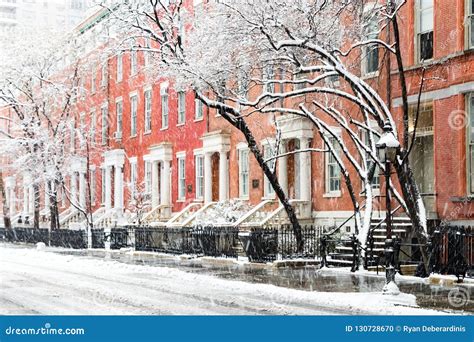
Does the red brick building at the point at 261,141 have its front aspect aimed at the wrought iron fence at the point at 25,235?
no

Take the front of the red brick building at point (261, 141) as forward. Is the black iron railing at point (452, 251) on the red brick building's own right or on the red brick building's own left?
on the red brick building's own left

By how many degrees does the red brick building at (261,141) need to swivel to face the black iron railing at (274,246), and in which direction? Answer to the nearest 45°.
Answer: approximately 45° to its left

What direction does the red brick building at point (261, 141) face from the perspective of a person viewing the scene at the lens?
facing the viewer and to the left of the viewer

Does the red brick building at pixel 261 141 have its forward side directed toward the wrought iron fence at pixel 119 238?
no

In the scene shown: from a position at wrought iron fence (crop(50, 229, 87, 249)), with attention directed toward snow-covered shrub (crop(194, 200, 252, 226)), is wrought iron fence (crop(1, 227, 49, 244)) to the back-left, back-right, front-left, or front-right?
back-left

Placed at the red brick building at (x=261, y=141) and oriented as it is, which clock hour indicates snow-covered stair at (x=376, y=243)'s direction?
The snow-covered stair is roughly at 10 o'clock from the red brick building.

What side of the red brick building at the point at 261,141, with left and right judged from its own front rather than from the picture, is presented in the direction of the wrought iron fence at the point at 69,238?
right

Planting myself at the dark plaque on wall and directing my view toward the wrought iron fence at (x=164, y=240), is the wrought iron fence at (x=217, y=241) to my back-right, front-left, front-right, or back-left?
front-left

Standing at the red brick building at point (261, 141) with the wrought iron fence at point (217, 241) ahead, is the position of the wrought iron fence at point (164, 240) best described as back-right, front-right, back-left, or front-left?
front-right
